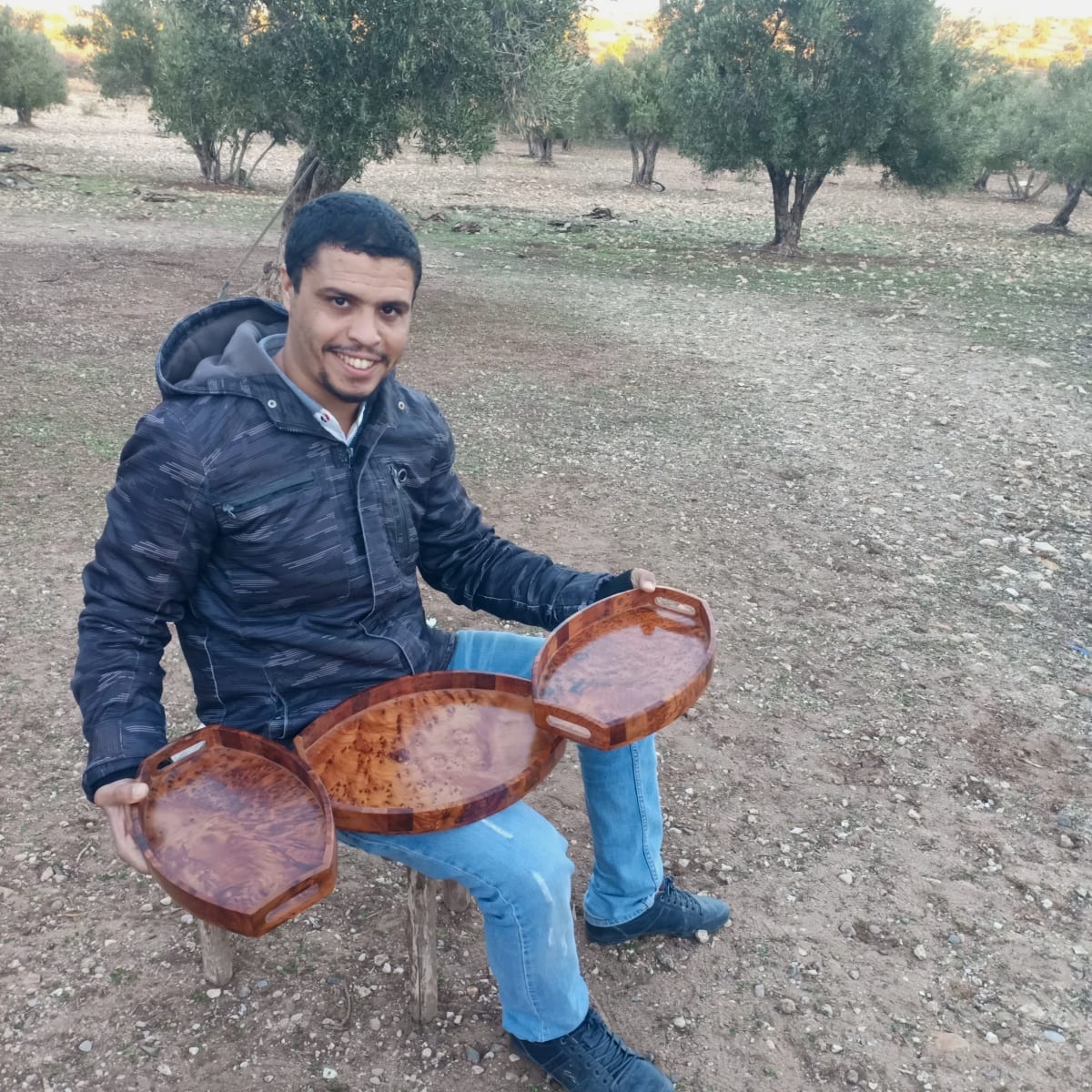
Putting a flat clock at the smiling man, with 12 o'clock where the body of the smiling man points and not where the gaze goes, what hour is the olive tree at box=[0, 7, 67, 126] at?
The olive tree is roughly at 7 o'clock from the smiling man.

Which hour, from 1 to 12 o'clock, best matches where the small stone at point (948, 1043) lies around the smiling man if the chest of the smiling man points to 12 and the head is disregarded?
The small stone is roughly at 11 o'clock from the smiling man.

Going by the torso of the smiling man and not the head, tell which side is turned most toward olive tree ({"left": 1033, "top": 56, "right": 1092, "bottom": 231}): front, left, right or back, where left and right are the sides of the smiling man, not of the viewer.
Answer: left

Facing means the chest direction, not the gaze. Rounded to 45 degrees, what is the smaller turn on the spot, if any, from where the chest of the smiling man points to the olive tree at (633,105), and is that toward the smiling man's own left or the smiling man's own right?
approximately 135° to the smiling man's own left

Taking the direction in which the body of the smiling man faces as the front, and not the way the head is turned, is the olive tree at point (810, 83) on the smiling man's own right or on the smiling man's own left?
on the smiling man's own left

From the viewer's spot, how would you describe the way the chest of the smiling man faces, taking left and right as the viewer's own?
facing the viewer and to the right of the viewer

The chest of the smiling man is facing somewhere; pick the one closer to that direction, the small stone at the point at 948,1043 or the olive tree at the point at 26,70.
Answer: the small stone
